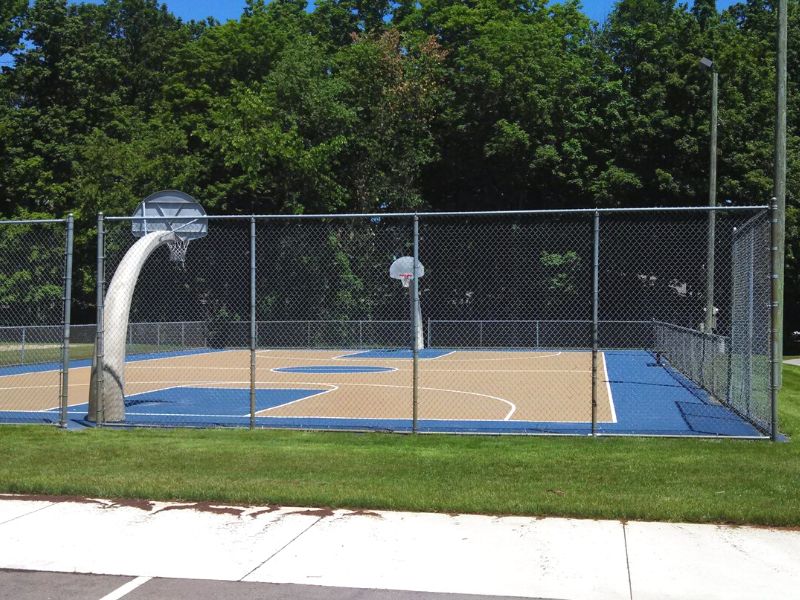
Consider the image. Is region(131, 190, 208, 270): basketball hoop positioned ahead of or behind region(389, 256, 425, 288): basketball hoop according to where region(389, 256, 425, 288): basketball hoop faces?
ahead

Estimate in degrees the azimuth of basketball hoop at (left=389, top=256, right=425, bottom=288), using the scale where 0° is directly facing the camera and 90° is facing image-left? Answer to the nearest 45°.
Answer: approximately 0°
